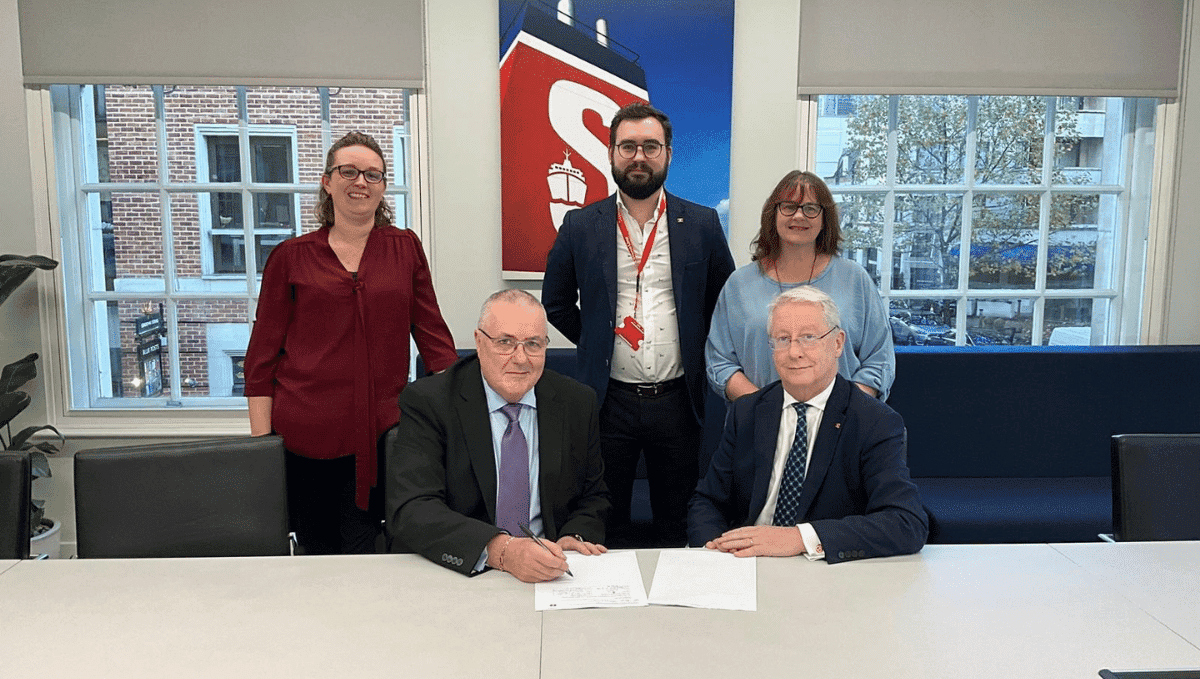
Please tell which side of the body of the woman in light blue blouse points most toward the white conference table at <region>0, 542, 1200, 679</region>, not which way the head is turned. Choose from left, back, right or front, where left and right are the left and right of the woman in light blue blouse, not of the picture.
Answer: front

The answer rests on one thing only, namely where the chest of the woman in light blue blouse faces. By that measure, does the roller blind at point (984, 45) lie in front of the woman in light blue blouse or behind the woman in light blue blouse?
behind

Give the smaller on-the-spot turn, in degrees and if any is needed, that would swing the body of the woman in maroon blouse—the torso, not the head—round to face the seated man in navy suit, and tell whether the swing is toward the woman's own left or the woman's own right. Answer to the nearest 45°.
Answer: approximately 45° to the woman's own left

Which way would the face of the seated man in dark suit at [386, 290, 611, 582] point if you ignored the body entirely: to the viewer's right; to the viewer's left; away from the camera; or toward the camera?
toward the camera

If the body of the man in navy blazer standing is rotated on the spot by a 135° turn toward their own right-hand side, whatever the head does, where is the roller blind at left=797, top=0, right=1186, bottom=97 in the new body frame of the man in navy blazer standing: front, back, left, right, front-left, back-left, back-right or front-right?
right

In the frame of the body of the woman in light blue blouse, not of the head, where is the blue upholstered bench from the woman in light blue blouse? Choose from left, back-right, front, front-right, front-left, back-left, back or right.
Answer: back-left

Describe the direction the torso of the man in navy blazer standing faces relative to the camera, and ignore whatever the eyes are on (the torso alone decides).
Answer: toward the camera

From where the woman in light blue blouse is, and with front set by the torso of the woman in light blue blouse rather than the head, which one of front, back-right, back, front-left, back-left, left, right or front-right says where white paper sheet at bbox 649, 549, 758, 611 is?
front

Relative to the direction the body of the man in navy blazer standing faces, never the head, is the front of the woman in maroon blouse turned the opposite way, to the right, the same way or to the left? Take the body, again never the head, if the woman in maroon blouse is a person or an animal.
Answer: the same way

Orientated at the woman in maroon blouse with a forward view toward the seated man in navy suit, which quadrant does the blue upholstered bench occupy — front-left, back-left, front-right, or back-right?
front-left

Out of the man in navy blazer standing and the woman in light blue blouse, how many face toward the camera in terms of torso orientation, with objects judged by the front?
2

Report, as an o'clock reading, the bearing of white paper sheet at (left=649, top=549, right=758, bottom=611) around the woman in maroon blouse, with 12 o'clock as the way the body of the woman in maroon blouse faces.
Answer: The white paper sheet is roughly at 11 o'clock from the woman in maroon blouse.

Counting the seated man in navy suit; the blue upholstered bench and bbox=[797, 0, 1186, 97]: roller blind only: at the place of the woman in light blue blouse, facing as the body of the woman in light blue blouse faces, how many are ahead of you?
1

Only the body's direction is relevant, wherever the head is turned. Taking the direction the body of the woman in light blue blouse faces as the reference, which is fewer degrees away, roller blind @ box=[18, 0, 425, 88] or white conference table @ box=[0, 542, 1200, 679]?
the white conference table

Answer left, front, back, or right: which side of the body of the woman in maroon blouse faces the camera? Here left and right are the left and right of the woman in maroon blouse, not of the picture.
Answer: front

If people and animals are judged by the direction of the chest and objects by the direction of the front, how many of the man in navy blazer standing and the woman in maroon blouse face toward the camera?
2

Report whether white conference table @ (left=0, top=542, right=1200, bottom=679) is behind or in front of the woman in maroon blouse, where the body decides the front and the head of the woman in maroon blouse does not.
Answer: in front

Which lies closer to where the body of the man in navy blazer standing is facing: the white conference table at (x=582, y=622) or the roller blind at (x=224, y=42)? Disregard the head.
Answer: the white conference table
